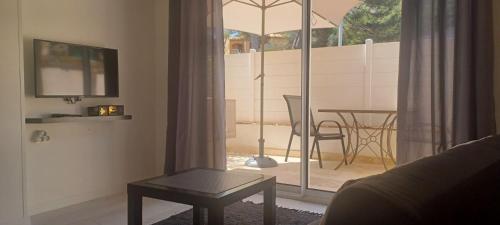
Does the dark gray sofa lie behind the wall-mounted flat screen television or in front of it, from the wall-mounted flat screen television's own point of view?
in front

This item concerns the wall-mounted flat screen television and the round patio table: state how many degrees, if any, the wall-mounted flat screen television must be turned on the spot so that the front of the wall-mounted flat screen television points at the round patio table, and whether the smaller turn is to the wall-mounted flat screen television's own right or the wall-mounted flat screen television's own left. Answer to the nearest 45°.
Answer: approximately 45° to the wall-mounted flat screen television's own left

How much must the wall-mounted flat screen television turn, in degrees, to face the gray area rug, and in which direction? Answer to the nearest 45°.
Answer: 0° — it already faces it

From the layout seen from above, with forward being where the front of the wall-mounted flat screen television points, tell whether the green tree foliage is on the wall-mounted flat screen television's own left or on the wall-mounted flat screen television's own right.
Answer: on the wall-mounted flat screen television's own left

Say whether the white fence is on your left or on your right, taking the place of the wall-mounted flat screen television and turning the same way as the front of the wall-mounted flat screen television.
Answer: on your left

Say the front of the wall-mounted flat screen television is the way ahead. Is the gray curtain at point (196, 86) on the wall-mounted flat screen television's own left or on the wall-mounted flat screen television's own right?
on the wall-mounted flat screen television's own left

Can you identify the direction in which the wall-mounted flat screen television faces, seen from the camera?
facing the viewer and to the right of the viewer

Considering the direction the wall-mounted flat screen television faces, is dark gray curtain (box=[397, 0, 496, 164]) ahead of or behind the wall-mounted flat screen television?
ahead

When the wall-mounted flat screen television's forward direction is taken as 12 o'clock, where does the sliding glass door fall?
The sliding glass door is roughly at 10 o'clock from the wall-mounted flat screen television.

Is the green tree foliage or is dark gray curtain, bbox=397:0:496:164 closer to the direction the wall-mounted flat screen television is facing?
the dark gray curtain

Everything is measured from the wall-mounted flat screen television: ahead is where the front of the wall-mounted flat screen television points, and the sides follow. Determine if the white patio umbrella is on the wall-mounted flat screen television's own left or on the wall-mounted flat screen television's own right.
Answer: on the wall-mounted flat screen television's own left
